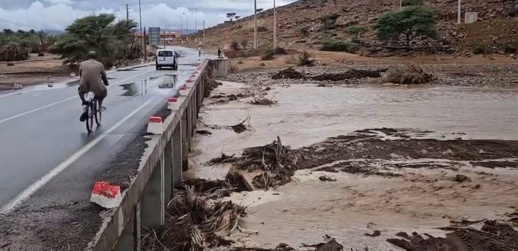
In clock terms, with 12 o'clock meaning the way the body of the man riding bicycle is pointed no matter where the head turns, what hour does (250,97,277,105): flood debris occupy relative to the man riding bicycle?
The flood debris is roughly at 1 o'clock from the man riding bicycle.

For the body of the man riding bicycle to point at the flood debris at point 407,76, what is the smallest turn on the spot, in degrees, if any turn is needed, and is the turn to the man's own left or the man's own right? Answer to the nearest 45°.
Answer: approximately 45° to the man's own right

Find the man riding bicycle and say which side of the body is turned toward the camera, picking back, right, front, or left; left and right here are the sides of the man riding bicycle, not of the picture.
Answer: back

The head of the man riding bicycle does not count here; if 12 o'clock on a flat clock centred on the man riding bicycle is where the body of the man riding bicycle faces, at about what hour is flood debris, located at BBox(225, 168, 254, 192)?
The flood debris is roughly at 4 o'clock from the man riding bicycle.

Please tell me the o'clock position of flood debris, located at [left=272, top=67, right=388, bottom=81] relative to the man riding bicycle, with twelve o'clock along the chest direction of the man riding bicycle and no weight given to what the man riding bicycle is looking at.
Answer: The flood debris is roughly at 1 o'clock from the man riding bicycle.

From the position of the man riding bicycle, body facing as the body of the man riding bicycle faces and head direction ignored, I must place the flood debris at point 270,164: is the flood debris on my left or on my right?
on my right
